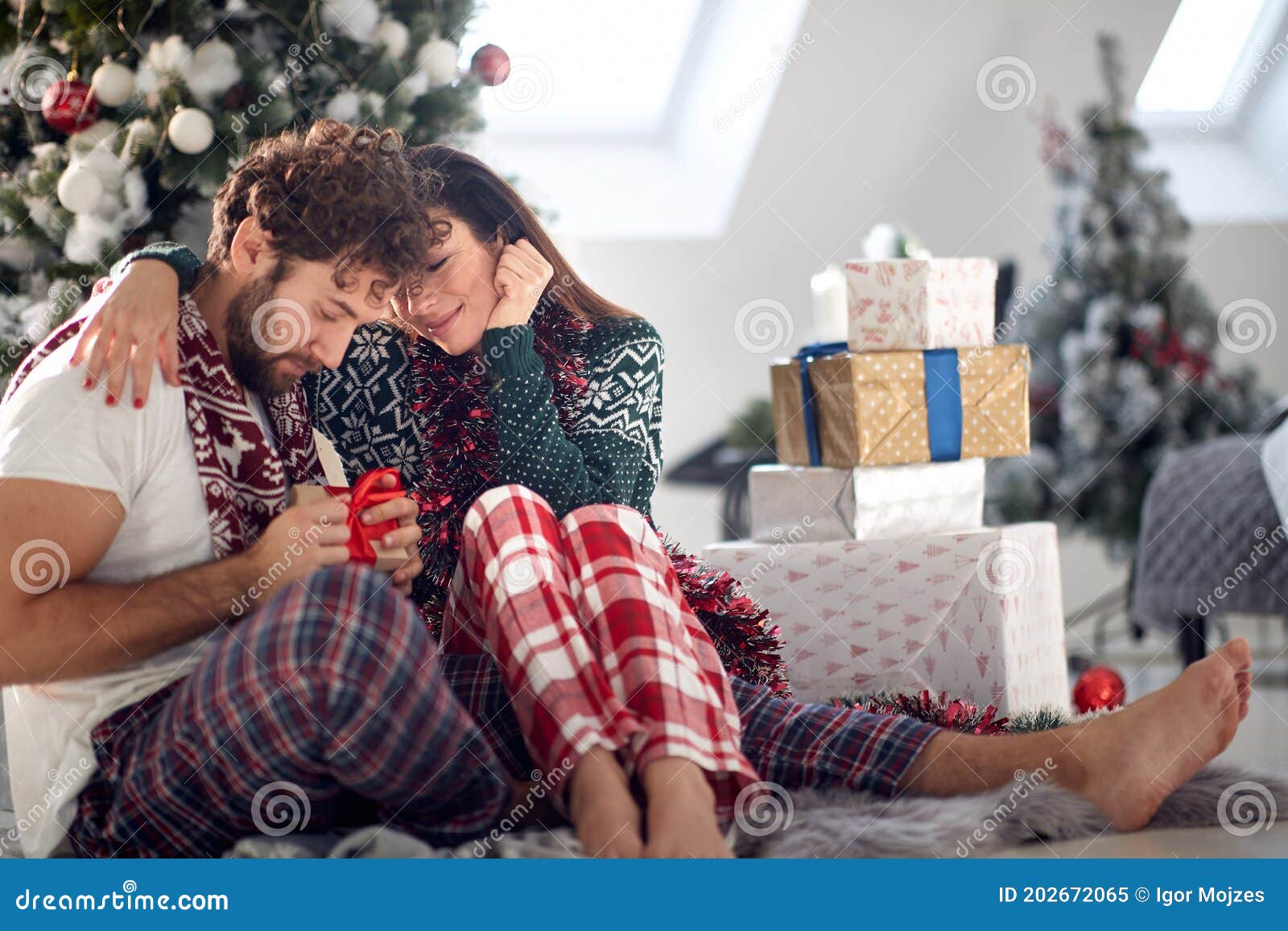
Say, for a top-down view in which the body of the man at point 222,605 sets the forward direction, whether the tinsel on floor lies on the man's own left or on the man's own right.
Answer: on the man's own left

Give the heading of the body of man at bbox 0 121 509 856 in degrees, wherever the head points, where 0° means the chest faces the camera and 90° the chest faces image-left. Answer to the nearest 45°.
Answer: approximately 315°

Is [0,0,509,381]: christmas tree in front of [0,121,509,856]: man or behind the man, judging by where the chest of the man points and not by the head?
behind

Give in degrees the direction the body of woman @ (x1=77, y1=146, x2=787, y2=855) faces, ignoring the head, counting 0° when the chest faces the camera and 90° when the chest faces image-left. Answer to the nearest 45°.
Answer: approximately 0°

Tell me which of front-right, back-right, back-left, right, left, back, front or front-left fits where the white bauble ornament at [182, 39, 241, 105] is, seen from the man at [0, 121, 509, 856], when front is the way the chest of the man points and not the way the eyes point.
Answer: back-left

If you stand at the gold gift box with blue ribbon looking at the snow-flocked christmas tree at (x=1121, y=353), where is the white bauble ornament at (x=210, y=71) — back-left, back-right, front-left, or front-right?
back-left

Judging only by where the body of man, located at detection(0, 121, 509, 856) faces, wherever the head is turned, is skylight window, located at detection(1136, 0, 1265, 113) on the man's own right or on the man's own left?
on the man's own left

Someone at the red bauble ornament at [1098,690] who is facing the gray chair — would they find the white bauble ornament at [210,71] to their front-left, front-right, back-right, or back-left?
back-left

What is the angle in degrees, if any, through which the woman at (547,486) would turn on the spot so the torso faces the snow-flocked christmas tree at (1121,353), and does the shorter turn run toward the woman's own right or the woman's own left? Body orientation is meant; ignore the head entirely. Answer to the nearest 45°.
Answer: approximately 135° to the woman's own left
